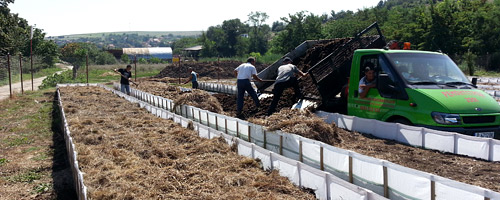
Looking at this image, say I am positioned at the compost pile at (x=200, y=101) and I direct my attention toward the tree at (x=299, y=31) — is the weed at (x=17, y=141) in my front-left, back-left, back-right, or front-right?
back-left

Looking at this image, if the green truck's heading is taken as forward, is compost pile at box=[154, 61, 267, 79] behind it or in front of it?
behind

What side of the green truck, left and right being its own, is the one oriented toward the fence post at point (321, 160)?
right

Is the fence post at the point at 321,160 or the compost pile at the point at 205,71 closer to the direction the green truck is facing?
the fence post

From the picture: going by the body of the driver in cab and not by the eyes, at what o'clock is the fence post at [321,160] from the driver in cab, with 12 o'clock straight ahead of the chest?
The fence post is roughly at 2 o'clock from the driver in cab.

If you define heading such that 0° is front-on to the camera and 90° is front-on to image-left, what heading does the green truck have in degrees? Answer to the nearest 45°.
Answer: approximately 315°
